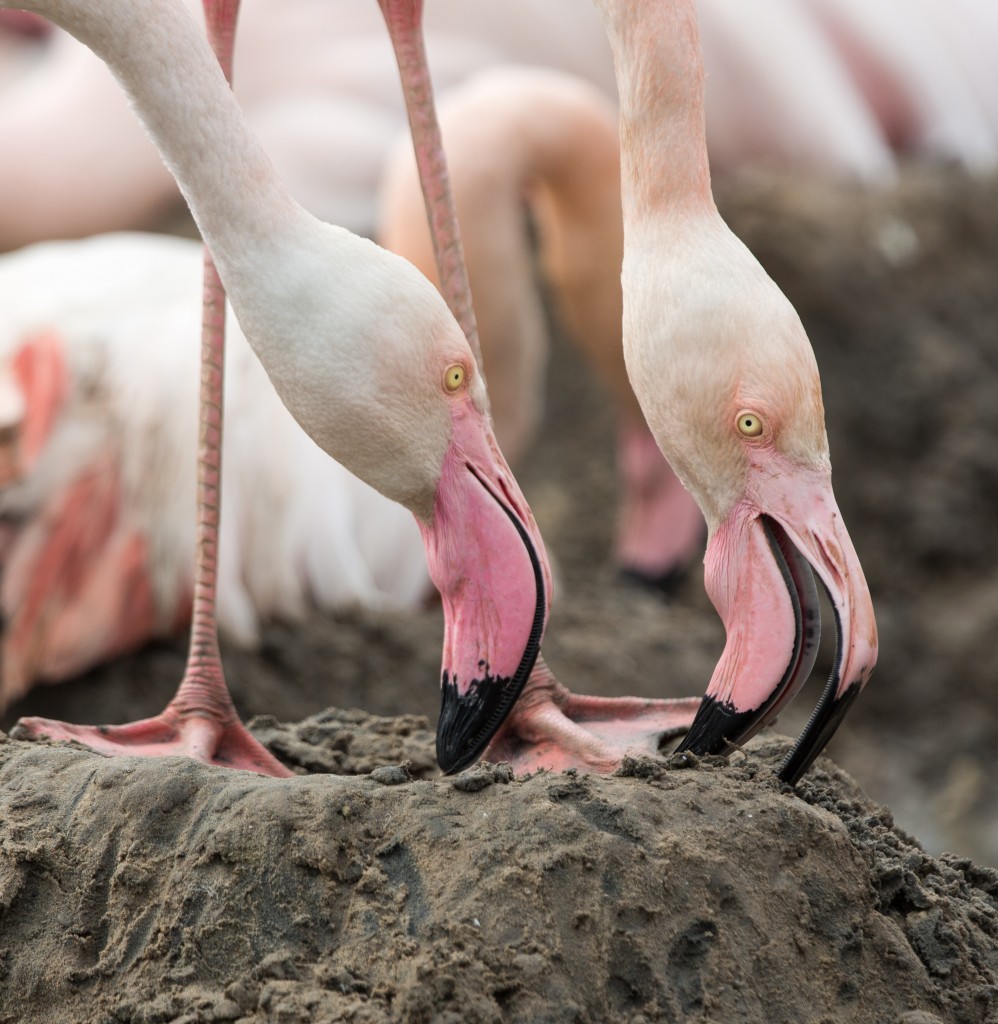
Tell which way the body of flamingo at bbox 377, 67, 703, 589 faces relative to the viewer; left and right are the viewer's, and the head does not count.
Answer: facing to the right of the viewer
